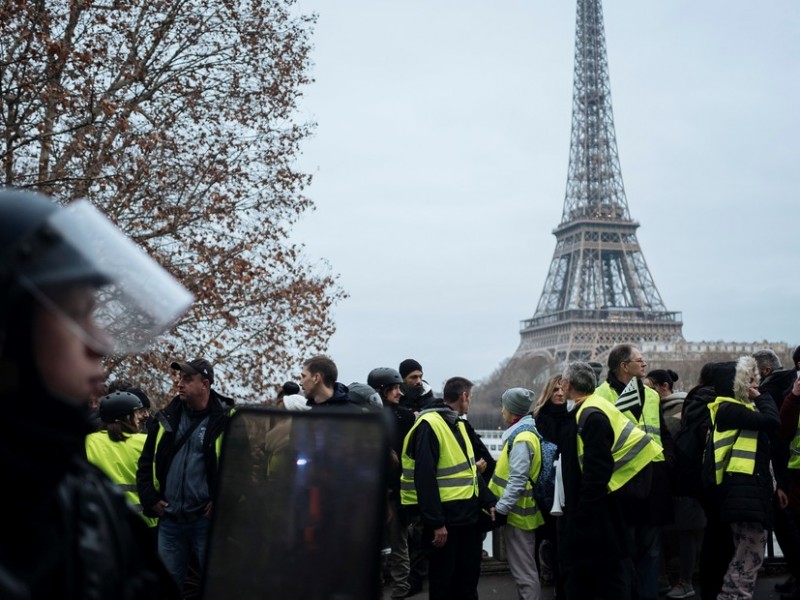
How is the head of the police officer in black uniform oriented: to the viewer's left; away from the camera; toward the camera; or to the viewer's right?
to the viewer's right

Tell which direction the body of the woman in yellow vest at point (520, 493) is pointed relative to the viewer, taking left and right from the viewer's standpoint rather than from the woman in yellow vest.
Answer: facing to the left of the viewer

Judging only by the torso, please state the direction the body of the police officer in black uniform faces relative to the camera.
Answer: to the viewer's right

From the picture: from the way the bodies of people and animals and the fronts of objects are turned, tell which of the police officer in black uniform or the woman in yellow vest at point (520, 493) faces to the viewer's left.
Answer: the woman in yellow vest

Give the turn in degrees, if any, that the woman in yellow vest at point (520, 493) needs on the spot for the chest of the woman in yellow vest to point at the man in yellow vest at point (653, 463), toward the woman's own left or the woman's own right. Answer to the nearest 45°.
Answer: approximately 180°

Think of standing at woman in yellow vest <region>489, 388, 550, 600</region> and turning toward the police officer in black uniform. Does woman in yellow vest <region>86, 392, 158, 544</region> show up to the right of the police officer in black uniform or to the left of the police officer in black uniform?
right

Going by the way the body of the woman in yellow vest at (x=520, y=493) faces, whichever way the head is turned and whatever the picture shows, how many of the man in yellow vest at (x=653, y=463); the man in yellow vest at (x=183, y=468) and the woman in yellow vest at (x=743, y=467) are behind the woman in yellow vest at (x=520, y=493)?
2

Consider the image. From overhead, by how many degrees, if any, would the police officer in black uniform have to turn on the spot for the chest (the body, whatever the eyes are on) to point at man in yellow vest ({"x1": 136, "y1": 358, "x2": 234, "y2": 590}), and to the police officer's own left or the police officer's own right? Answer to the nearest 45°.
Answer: approximately 90° to the police officer's own left

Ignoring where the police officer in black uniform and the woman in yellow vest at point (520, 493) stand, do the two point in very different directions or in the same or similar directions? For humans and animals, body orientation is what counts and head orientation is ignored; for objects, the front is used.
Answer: very different directions

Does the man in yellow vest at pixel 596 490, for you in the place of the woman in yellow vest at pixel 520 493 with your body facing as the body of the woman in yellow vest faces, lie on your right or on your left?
on your left

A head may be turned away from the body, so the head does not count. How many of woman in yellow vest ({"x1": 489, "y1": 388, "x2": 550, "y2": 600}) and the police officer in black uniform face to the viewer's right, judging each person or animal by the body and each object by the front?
1

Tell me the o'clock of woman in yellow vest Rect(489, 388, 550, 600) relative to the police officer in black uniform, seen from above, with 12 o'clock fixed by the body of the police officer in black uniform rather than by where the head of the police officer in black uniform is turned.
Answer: The woman in yellow vest is roughly at 10 o'clock from the police officer in black uniform.
